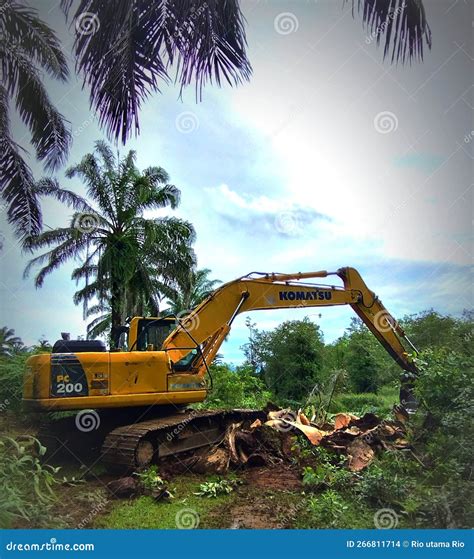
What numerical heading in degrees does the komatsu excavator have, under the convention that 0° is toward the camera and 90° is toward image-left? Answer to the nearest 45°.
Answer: approximately 270°
